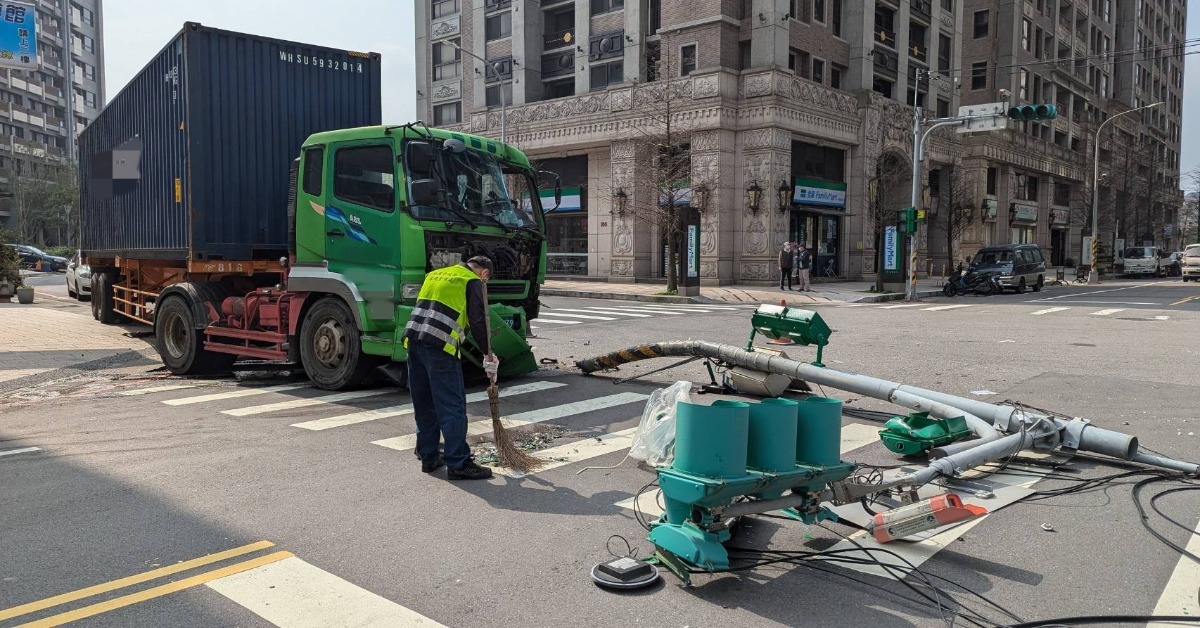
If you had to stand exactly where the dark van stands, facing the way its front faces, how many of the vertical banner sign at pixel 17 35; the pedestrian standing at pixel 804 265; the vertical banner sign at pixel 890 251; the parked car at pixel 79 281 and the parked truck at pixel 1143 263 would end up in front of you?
4

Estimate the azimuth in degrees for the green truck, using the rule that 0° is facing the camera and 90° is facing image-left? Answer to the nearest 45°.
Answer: approximately 315°

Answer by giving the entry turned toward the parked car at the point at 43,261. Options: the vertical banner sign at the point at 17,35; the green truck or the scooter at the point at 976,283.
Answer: the scooter

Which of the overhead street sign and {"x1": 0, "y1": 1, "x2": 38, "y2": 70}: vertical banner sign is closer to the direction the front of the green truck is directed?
the overhead street sign

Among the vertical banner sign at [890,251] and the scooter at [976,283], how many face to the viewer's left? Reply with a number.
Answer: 1

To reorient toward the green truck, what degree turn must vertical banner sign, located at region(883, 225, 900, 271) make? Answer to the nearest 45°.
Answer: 0° — it already faces it

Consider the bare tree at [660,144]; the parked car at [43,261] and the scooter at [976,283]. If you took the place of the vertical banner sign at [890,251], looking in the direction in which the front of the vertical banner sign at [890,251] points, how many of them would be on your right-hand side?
2

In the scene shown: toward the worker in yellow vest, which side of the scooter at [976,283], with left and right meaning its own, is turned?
left

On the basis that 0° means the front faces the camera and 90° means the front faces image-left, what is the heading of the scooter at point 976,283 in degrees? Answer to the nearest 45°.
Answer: approximately 90°

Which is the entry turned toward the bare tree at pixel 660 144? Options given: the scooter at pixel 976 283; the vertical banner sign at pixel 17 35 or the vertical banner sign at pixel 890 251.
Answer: the scooter

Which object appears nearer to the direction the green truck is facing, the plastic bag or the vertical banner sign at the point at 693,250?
the plastic bag

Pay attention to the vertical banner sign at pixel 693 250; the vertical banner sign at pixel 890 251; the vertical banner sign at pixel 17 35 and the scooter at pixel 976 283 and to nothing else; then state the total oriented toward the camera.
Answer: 3

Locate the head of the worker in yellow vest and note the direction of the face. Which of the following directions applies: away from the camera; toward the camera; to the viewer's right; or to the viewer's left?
to the viewer's right
